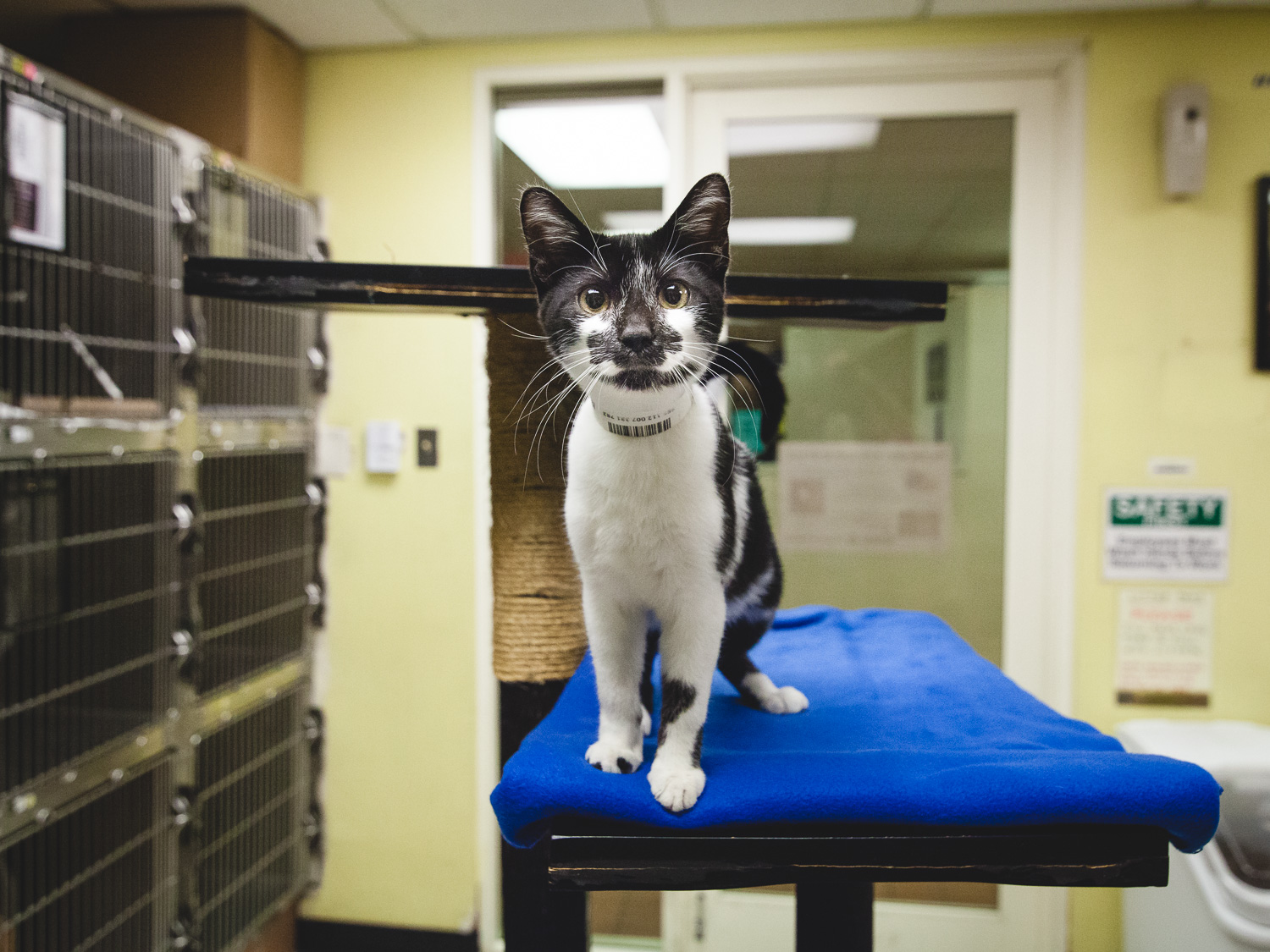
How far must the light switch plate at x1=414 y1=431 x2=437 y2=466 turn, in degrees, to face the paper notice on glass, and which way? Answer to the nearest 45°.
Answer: approximately 90° to its left

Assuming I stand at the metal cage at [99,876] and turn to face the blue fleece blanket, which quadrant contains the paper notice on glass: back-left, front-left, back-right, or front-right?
front-left

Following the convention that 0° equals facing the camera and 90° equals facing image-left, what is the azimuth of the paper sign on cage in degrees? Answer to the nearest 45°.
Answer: approximately 315°

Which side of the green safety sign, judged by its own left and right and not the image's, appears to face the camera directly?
front

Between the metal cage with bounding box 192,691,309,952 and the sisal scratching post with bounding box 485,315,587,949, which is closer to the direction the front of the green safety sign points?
the sisal scratching post

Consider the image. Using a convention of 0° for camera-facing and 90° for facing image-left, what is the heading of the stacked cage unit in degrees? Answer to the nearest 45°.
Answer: approximately 315°

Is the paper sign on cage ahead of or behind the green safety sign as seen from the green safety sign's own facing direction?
ahead

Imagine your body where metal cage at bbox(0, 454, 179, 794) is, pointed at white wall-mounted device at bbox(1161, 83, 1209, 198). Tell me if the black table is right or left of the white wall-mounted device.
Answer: right

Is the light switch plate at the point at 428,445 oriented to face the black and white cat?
yes

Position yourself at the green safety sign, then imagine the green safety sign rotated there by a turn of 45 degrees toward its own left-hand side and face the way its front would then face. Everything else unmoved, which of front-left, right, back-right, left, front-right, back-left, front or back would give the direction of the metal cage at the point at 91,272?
right

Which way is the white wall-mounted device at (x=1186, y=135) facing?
toward the camera

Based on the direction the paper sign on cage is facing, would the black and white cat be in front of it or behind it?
in front

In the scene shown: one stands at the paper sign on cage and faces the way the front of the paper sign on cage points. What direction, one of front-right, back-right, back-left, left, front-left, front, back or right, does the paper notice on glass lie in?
front-left

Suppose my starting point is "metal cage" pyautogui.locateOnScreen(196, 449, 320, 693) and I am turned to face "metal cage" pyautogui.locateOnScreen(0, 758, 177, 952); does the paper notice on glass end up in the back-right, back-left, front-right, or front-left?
back-left

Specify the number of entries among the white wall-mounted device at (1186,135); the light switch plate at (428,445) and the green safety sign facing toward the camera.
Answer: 3

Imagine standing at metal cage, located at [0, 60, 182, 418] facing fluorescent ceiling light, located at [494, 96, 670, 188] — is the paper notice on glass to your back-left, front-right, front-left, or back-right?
front-right
